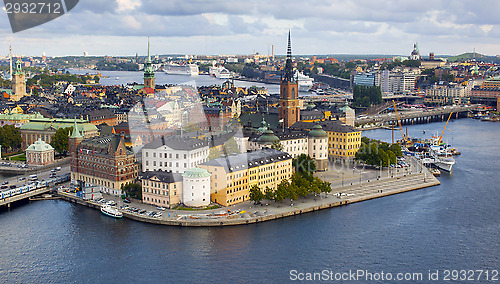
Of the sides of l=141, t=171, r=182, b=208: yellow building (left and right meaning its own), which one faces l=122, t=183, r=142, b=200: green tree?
right

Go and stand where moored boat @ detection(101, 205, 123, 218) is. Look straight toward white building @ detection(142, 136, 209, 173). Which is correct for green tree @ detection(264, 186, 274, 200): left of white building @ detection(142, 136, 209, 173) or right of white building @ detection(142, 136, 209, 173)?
right

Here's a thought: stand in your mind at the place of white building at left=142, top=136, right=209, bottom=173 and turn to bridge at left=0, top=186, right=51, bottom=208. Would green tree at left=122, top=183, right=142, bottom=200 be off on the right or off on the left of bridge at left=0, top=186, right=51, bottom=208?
left

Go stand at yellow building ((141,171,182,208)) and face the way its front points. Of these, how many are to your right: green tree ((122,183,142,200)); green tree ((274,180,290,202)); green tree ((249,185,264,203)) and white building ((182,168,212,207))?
1

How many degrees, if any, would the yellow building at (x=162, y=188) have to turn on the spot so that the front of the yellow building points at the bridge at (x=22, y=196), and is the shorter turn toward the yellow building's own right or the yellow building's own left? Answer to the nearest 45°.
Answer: approximately 90° to the yellow building's own right

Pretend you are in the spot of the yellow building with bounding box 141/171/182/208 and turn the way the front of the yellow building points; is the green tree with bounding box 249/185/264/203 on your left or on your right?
on your left

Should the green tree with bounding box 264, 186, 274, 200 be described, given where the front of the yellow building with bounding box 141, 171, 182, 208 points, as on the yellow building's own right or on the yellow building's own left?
on the yellow building's own left

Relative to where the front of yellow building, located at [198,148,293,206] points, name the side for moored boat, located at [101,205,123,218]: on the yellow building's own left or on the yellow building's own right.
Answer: on the yellow building's own right

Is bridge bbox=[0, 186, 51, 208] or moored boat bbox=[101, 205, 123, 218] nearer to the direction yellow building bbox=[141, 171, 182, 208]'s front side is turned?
the moored boat

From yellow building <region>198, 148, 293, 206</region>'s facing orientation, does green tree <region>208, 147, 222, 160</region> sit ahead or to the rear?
to the rear

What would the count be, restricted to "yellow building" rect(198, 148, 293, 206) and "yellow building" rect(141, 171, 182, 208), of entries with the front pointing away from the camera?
0

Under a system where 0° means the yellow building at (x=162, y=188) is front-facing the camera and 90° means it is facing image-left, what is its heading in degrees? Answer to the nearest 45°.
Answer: approximately 45°

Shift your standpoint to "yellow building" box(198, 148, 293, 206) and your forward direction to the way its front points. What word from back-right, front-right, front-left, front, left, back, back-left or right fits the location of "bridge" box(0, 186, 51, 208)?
back-right
